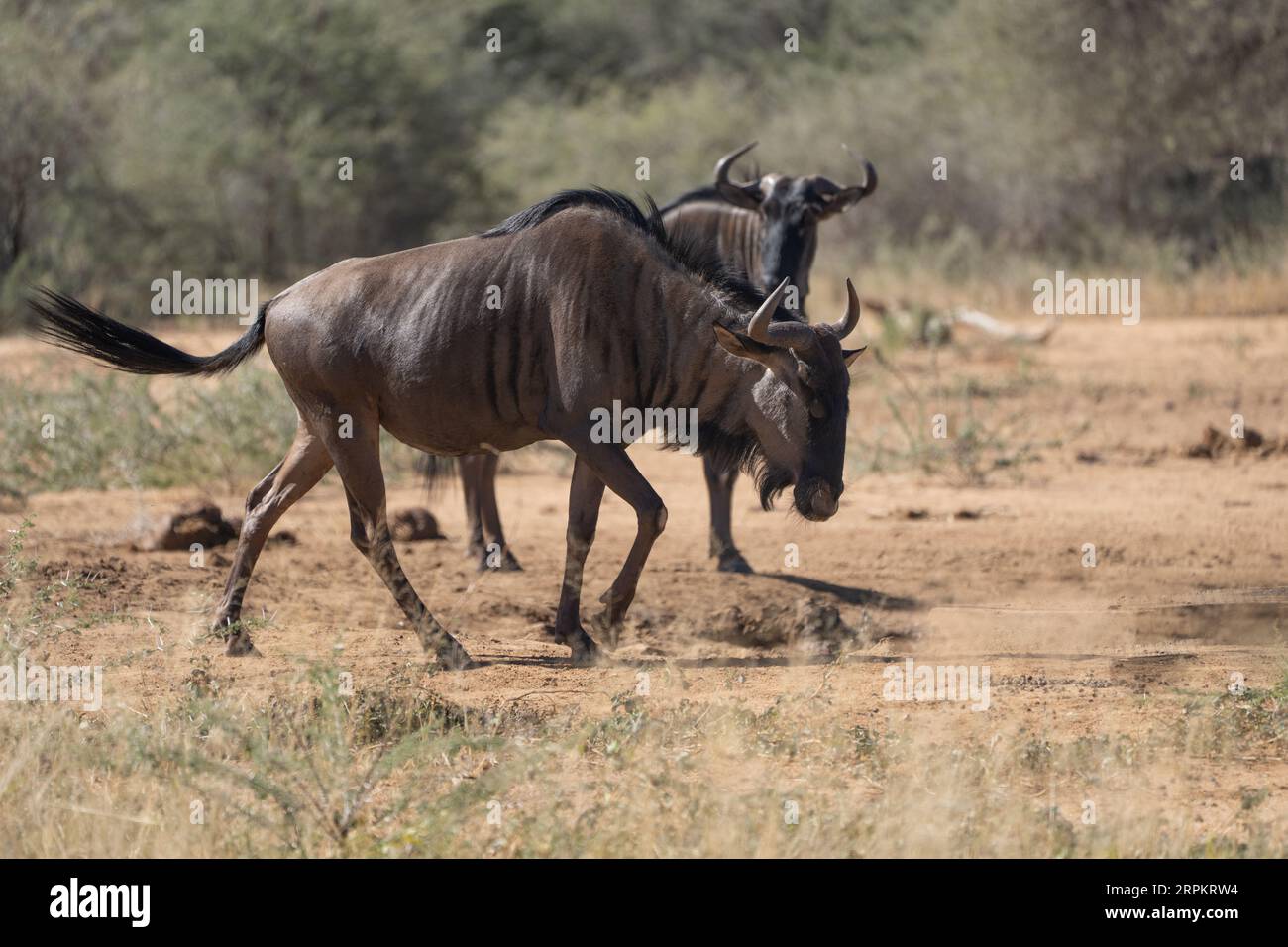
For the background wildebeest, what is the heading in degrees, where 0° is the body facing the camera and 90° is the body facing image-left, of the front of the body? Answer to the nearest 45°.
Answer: approximately 270°

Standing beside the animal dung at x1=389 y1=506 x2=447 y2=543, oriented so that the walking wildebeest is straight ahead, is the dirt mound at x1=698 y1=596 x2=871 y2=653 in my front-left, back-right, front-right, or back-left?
front-left

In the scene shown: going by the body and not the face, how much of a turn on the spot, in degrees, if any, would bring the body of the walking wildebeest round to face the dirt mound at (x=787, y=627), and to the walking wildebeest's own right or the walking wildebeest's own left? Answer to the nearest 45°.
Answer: approximately 45° to the walking wildebeest's own left

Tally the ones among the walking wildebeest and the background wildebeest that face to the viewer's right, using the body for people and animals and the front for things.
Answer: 2

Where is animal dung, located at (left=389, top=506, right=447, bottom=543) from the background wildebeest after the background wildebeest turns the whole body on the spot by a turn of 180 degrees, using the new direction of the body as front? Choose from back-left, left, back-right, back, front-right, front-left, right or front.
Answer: front

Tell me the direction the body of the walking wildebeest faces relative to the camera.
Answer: to the viewer's right

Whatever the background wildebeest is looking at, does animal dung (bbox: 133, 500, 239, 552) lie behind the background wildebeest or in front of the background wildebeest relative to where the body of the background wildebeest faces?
behind

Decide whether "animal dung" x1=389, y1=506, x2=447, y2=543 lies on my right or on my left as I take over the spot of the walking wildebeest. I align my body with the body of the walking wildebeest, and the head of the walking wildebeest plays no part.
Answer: on my left

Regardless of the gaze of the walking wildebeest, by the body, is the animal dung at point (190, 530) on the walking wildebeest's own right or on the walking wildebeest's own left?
on the walking wildebeest's own left

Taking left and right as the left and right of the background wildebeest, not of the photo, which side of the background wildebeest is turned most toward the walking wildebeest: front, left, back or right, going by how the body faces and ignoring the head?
right

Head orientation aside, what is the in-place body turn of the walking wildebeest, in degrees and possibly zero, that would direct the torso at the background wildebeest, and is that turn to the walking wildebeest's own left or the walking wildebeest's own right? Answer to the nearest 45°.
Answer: approximately 45° to the walking wildebeest's own left
